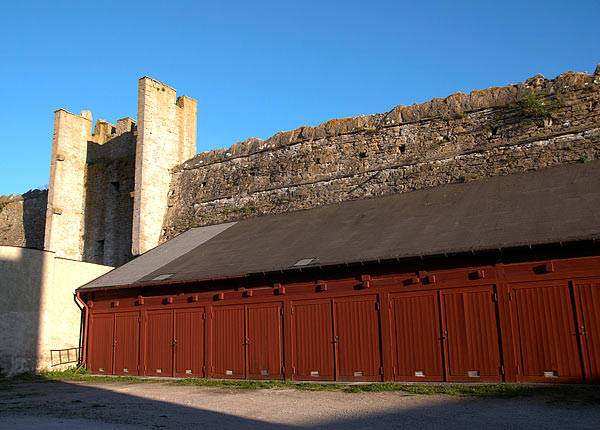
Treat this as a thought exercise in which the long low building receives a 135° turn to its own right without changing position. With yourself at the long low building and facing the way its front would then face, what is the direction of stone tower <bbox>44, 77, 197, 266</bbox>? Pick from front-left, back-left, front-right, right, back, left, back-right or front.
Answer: front-left

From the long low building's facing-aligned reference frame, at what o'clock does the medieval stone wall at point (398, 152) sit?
The medieval stone wall is roughly at 5 o'clock from the long low building.

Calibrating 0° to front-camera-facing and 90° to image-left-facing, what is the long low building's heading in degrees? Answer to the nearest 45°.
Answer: approximately 45°

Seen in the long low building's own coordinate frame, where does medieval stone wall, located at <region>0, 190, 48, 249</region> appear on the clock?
The medieval stone wall is roughly at 3 o'clock from the long low building.

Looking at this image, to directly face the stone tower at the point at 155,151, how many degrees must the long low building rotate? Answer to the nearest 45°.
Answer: approximately 90° to its right
